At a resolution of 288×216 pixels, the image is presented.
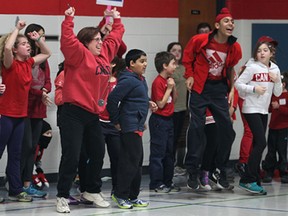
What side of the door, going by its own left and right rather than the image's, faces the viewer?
front
